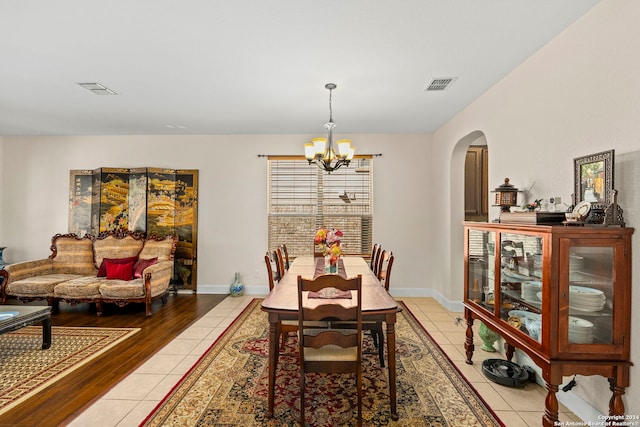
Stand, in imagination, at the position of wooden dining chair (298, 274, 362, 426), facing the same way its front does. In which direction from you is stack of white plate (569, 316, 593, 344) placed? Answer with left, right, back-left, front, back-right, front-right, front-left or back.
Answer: right

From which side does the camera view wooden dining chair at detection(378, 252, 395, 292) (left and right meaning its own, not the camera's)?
left

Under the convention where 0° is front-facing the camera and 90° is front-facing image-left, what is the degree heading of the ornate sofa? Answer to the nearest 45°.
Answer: approximately 45°

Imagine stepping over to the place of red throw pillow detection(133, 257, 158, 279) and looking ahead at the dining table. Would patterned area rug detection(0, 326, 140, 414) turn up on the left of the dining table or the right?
right

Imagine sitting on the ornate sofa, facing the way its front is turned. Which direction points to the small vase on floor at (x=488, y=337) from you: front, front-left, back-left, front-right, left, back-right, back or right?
left

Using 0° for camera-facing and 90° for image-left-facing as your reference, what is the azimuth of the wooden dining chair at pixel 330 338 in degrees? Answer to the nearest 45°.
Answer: approximately 180°

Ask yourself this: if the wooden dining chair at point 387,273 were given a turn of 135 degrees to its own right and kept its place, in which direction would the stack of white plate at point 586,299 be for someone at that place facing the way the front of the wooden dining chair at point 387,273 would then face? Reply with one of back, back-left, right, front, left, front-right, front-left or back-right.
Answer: right

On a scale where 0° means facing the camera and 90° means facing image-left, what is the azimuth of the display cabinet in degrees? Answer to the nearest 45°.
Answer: approximately 45°

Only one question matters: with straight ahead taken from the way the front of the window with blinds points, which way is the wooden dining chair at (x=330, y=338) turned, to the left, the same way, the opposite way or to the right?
the opposite way

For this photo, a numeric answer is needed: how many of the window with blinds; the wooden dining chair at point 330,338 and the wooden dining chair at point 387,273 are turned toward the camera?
1

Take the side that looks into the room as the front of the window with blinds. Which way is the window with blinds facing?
toward the camera

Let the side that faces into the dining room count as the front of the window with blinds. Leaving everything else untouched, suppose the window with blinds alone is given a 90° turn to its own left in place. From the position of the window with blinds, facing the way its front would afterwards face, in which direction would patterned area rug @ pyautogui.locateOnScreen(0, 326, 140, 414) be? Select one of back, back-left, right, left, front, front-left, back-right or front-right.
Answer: back-right

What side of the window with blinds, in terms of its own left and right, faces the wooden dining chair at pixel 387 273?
front

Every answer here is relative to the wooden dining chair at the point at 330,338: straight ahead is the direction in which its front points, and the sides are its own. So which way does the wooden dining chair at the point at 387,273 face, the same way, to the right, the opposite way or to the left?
to the left

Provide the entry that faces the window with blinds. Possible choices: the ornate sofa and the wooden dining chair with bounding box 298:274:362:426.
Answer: the wooden dining chair

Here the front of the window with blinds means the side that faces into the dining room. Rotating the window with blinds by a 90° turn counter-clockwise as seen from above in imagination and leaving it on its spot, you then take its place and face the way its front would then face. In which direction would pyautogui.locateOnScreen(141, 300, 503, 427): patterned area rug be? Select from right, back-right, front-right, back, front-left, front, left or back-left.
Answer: right
